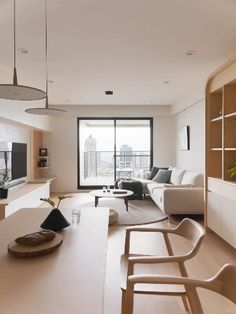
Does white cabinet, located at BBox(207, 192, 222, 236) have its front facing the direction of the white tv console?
yes

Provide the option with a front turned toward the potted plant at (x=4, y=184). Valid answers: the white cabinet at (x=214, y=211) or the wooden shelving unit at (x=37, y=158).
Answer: the white cabinet

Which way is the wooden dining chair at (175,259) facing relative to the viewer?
to the viewer's left

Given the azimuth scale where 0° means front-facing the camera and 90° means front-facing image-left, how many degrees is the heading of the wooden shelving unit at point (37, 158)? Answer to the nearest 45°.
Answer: approximately 270°

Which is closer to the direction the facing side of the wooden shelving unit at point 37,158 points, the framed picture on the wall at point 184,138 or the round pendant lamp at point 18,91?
the framed picture on the wall

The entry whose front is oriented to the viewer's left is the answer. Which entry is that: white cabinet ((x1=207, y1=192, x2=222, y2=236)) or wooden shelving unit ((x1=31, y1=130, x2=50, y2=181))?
the white cabinet

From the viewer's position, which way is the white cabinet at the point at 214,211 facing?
facing to the left of the viewer

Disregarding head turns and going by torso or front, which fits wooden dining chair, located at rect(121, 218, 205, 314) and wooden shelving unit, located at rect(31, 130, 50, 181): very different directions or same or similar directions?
very different directions

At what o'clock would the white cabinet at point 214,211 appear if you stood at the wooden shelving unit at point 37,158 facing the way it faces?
The white cabinet is roughly at 2 o'clock from the wooden shelving unit.
